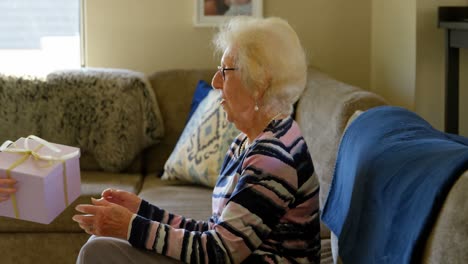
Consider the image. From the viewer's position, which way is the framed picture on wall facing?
facing the viewer

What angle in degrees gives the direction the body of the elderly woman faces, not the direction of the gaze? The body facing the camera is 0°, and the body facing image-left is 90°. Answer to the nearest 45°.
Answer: approximately 90°

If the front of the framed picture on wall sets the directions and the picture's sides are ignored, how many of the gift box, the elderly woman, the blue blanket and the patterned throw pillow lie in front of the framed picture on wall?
4

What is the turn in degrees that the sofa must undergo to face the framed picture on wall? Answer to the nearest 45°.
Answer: approximately 180°

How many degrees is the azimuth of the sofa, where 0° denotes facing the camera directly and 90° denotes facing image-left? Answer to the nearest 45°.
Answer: approximately 0°

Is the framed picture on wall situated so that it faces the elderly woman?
yes

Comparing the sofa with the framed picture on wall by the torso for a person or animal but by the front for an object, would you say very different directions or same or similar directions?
same or similar directions

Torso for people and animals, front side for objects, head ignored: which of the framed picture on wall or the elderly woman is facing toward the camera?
the framed picture on wall

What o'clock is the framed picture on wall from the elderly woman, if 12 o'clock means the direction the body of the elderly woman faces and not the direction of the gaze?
The framed picture on wall is roughly at 3 o'clock from the elderly woman.

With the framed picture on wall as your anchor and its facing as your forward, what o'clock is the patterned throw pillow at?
The patterned throw pillow is roughly at 12 o'clock from the framed picture on wall.

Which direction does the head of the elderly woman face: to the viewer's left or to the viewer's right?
to the viewer's left

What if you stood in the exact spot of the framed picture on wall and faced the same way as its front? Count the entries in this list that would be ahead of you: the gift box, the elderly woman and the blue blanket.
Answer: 3
